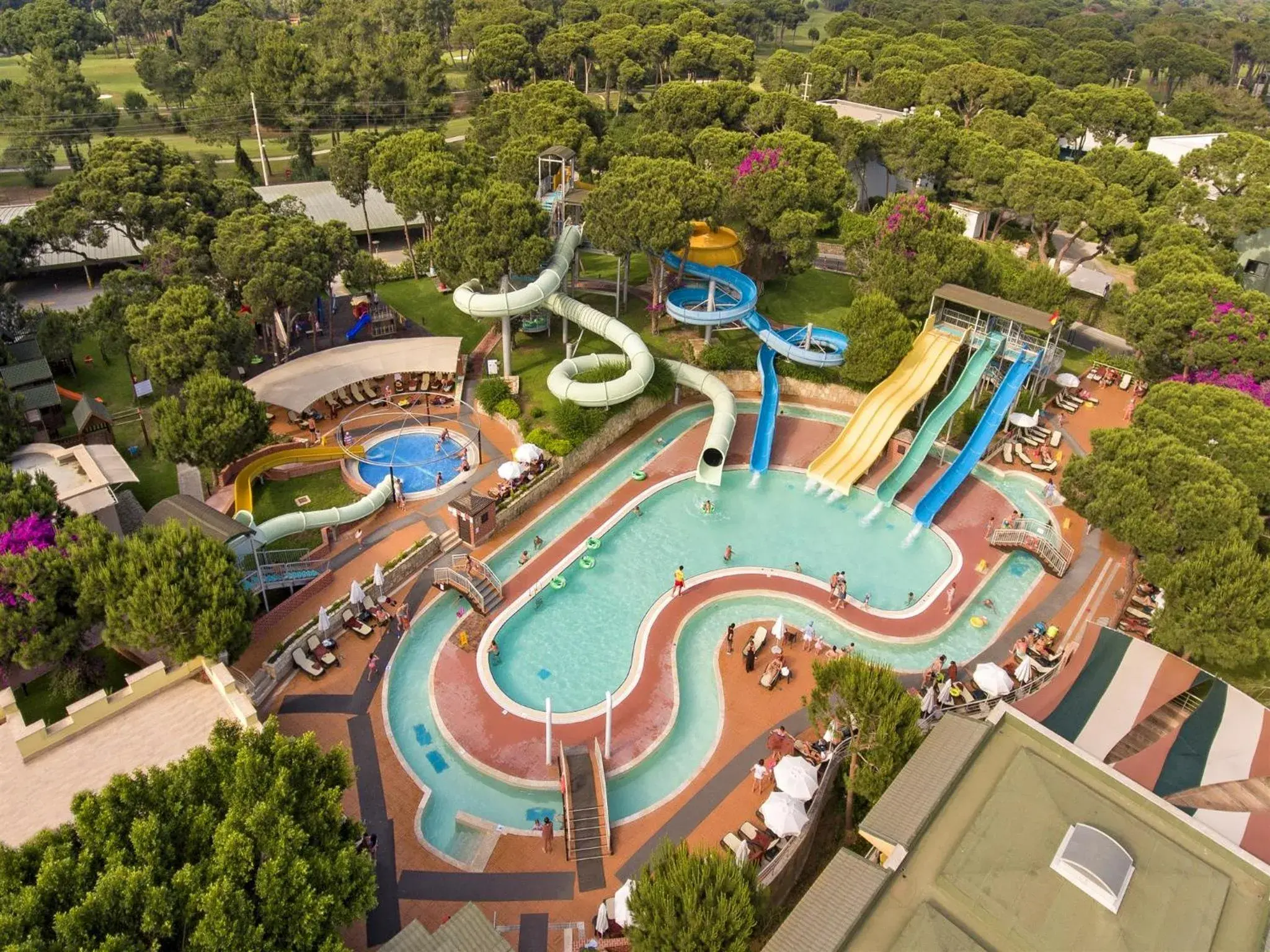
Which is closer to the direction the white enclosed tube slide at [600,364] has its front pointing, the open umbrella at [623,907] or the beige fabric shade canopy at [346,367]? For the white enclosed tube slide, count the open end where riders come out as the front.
the open umbrella

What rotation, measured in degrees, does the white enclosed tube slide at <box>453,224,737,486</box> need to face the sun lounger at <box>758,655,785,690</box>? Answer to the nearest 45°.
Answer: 0° — it already faces it

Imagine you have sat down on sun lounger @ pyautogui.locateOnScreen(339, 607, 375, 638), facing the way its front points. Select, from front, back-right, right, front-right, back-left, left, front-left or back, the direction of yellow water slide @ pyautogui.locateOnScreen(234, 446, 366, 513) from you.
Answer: back-left

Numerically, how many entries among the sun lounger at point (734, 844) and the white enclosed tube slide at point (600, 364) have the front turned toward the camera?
1

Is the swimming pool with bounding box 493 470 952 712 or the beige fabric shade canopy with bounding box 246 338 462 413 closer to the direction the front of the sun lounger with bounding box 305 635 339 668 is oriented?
the swimming pool

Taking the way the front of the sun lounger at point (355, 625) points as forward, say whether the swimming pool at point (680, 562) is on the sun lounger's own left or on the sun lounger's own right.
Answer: on the sun lounger's own left

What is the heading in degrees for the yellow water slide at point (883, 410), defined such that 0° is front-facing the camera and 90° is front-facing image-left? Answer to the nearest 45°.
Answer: approximately 45°

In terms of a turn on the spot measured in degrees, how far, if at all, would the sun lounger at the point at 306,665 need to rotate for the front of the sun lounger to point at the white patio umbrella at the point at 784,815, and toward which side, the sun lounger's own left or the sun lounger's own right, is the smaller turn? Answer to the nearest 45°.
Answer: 0° — it already faces it

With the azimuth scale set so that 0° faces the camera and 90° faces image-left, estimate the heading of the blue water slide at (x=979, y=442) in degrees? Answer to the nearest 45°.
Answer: approximately 45°

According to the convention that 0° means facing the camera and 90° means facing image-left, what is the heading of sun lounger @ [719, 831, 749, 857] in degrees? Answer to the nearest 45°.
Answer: approximately 135°

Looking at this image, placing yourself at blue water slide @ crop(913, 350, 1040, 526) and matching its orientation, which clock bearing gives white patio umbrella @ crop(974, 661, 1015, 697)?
The white patio umbrella is roughly at 10 o'clock from the blue water slide.

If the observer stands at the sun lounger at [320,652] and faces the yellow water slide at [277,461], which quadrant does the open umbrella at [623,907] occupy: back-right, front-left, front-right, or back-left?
back-right
